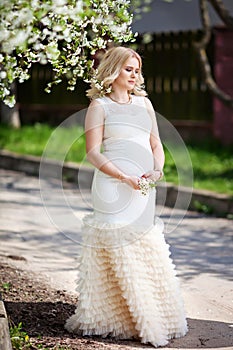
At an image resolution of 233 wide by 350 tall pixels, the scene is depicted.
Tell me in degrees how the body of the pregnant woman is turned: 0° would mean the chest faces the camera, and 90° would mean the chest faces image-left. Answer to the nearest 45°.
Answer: approximately 315°

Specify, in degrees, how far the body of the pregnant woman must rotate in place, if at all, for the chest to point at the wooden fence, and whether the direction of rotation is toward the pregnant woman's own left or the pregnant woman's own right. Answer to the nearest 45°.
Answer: approximately 135° to the pregnant woman's own left
